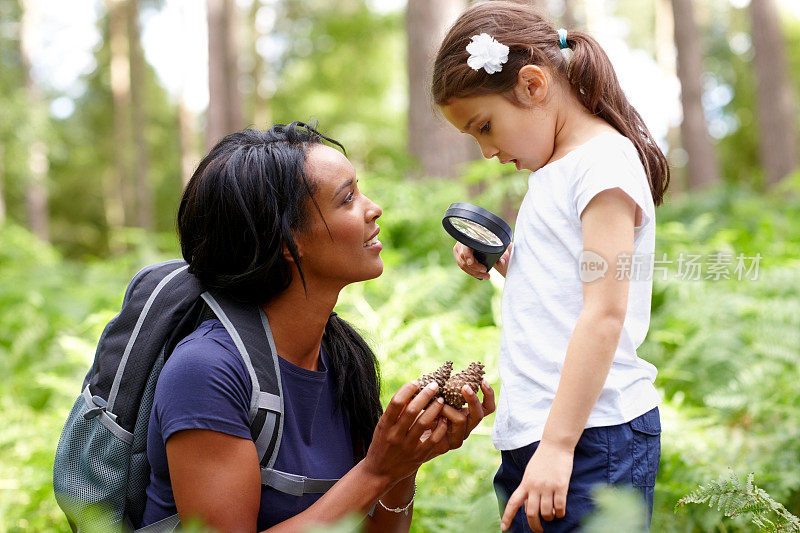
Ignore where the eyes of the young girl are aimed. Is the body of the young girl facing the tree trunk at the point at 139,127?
no

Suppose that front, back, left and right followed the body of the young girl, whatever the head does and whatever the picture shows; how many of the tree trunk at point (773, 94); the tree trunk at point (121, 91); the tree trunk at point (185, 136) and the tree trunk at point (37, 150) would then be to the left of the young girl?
0

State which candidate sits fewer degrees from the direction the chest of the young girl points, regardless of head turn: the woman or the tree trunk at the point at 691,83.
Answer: the woman

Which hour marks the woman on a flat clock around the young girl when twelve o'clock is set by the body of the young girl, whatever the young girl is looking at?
The woman is roughly at 12 o'clock from the young girl.

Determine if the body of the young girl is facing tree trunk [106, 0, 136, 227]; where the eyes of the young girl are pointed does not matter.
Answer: no

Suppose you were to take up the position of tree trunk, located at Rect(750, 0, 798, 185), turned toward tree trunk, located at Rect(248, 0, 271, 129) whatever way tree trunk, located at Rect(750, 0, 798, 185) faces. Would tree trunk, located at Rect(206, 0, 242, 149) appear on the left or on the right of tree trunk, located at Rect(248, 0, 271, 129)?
left

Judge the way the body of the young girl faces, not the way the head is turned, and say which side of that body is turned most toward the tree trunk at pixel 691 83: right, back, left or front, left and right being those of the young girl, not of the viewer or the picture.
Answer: right

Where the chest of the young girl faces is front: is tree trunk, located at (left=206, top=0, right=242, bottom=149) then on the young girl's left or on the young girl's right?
on the young girl's right

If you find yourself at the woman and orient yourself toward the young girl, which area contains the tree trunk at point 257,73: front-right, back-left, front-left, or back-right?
back-left

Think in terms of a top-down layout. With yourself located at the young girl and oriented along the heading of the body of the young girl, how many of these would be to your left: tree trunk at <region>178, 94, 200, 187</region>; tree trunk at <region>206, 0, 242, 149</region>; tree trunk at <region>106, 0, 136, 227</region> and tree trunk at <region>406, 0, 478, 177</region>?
0

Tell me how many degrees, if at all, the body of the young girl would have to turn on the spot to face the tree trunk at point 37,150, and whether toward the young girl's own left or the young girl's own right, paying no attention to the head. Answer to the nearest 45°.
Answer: approximately 45° to the young girl's own right

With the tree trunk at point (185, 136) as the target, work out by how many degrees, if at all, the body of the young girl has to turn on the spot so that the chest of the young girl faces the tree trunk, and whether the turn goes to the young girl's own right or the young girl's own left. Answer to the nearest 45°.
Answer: approximately 45° to the young girl's own right

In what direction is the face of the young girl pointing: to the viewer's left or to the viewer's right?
to the viewer's left

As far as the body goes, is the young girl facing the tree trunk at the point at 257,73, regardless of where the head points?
no

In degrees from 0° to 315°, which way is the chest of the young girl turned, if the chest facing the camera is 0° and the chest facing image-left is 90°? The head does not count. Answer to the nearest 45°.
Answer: approximately 90°

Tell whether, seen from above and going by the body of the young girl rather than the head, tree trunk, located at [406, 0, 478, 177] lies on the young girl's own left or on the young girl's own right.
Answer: on the young girl's own right

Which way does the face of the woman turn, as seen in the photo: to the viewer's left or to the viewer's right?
to the viewer's right

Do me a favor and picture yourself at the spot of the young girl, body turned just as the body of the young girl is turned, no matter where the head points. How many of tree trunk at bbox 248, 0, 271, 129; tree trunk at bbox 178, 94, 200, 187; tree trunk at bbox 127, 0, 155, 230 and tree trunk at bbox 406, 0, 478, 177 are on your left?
0
